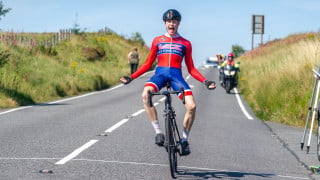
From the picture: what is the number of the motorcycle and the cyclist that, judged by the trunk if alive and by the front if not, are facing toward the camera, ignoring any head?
2

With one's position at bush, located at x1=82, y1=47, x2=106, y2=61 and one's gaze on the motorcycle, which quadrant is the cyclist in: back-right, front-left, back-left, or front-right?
front-right

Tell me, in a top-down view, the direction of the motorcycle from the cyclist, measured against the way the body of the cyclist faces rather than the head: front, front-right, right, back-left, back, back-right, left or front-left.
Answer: back

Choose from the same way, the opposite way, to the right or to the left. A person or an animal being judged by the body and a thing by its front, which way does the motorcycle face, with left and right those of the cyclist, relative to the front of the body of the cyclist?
the same way

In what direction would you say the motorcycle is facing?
toward the camera

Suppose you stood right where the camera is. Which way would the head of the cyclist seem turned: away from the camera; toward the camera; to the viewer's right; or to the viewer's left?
toward the camera

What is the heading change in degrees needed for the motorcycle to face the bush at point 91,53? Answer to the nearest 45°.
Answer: approximately 135° to its right

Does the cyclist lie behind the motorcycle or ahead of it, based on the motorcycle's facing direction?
ahead

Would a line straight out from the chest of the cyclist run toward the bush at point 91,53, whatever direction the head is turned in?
no

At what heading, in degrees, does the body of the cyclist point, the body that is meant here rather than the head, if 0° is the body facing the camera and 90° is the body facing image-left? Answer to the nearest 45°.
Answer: approximately 0°

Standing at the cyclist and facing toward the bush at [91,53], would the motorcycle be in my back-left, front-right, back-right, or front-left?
front-right

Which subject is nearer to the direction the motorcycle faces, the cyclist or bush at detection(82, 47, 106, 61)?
the cyclist
